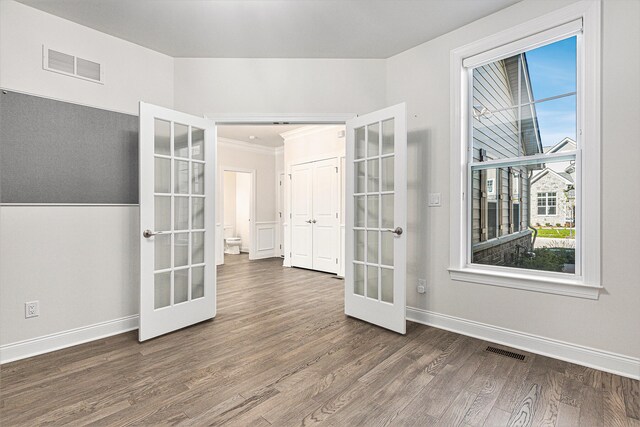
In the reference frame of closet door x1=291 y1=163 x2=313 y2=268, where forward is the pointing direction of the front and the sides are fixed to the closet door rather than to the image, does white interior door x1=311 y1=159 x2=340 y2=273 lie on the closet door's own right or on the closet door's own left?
on the closet door's own left

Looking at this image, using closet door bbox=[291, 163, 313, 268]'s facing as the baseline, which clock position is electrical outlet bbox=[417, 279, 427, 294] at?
The electrical outlet is roughly at 10 o'clock from the closet door.

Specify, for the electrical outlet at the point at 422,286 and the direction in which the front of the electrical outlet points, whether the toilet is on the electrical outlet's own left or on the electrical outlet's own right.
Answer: on the electrical outlet's own right

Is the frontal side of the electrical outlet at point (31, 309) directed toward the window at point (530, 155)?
yes

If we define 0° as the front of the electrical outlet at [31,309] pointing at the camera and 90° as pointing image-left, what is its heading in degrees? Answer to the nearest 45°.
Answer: approximately 315°

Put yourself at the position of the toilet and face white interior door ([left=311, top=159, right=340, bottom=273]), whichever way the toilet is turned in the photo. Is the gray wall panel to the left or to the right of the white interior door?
right

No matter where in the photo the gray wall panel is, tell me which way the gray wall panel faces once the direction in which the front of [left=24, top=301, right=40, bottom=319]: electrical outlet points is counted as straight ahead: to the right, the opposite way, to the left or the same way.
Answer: the same way

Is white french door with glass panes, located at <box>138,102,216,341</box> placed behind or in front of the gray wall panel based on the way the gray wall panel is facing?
in front

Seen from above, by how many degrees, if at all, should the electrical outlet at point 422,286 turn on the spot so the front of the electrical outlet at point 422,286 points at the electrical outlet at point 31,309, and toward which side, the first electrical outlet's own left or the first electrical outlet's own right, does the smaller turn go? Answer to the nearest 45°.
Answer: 0° — it already faces it

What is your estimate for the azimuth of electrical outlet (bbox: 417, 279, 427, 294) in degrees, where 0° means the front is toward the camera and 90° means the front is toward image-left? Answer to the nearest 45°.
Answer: approximately 45°

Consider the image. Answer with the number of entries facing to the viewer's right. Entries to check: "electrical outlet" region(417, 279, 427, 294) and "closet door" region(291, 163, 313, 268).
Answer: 0

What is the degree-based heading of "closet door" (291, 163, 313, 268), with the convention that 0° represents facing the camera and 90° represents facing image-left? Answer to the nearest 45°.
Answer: approximately 45°

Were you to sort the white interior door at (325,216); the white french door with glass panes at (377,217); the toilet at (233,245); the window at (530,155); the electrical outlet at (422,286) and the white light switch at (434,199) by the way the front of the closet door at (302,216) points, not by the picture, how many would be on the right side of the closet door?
1

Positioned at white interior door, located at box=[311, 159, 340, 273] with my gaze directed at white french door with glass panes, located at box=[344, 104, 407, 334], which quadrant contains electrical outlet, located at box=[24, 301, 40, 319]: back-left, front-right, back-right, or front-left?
front-right

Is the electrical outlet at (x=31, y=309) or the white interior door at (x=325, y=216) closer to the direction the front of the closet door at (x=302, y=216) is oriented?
the electrical outlet

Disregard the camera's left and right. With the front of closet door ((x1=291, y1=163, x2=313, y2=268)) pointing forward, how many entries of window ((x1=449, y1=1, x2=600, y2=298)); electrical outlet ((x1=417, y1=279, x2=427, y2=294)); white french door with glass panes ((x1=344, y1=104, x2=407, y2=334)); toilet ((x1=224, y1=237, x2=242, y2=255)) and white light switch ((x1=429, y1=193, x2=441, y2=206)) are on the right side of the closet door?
1

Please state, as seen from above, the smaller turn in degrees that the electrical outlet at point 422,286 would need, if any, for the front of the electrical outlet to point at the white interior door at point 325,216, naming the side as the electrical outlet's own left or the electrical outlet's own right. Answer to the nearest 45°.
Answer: approximately 90° to the electrical outlet's own right
